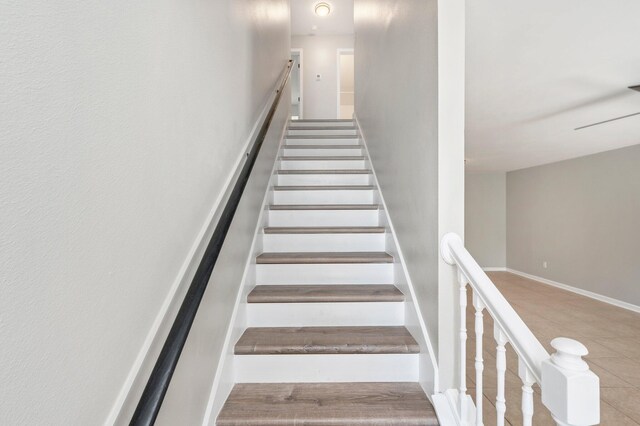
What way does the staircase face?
toward the camera

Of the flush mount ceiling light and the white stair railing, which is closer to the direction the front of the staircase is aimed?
the white stair railing

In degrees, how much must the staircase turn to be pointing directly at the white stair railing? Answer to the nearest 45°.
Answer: approximately 45° to its left

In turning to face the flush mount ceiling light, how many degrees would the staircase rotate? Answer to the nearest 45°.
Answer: approximately 180°

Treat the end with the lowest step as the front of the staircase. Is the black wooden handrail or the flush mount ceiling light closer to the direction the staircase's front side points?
the black wooden handrail
